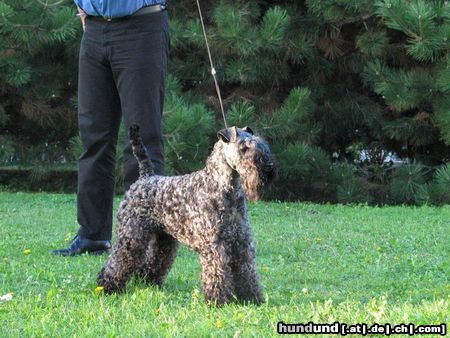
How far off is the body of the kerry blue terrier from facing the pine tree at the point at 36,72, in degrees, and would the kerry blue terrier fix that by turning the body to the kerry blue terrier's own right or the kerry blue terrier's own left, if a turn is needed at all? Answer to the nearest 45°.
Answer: approximately 135° to the kerry blue terrier's own left

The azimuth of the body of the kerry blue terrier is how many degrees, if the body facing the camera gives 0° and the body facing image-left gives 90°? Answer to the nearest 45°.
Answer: approximately 315°

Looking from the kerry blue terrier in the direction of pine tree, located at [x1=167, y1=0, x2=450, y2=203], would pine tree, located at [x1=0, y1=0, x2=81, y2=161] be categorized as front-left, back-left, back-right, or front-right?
front-left

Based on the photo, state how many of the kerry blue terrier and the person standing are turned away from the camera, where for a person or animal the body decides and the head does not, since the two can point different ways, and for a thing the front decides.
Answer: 0

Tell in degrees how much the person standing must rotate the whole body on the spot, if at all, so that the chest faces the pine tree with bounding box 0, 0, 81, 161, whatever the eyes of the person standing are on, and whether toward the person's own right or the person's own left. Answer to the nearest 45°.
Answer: approximately 135° to the person's own right

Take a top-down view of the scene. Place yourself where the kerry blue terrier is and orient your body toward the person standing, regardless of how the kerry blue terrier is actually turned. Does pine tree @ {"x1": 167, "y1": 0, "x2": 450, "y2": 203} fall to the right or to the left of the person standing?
right

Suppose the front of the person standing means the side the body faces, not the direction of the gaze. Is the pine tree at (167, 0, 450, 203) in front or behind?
behind

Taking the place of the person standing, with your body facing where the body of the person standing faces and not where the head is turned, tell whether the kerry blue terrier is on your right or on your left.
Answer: on your left

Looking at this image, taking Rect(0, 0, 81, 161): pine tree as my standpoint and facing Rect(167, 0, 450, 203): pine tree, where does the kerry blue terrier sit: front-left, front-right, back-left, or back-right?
front-right

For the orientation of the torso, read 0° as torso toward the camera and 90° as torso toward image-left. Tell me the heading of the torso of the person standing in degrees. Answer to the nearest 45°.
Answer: approximately 45°
